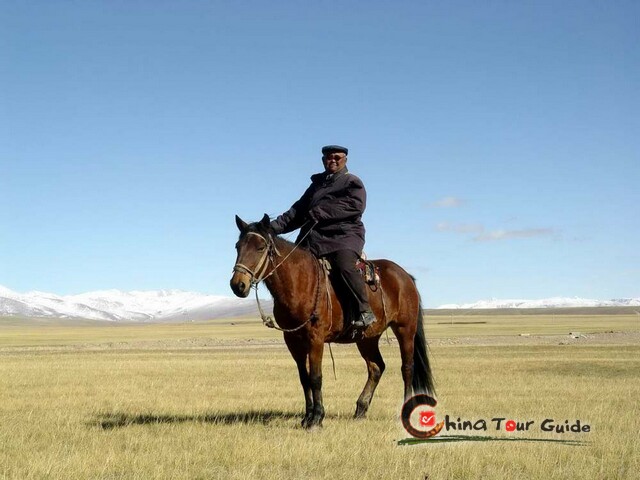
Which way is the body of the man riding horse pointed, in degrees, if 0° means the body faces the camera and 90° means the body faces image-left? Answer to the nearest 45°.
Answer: approximately 45°

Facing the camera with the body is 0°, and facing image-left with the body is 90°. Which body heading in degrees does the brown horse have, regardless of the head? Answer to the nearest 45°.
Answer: approximately 45°
